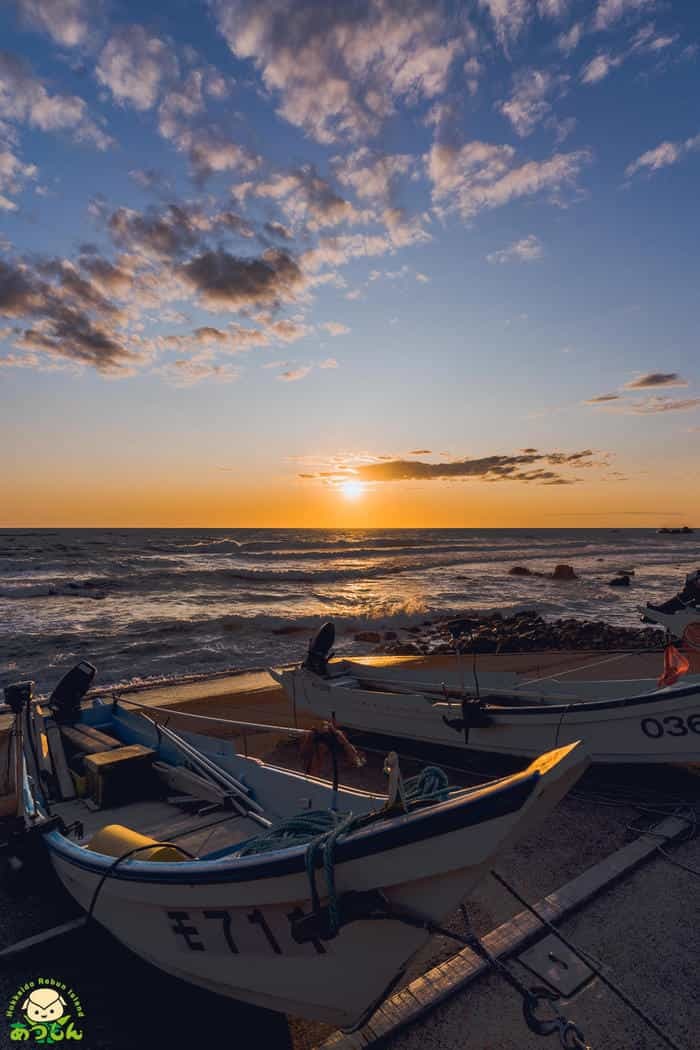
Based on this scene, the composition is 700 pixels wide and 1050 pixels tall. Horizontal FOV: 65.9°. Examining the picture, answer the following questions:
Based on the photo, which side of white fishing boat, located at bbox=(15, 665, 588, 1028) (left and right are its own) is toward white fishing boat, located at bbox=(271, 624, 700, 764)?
left

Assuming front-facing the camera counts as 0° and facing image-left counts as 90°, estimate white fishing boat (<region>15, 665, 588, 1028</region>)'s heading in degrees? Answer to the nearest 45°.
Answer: approximately 315°

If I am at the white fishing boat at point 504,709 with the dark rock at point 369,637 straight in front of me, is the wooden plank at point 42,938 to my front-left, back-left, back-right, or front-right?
back-left

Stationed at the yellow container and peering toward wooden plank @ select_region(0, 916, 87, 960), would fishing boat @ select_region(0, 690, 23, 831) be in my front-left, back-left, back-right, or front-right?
front-right

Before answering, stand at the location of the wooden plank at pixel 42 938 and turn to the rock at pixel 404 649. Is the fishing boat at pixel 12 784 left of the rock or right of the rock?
left

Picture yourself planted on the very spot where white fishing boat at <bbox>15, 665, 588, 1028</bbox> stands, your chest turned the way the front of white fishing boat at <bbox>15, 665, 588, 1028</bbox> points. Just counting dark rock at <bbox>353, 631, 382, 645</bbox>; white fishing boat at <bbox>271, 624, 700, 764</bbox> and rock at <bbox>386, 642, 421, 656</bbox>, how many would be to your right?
0

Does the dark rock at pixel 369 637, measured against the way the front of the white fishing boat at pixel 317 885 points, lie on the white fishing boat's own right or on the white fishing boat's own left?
on the white fishing boat's own left

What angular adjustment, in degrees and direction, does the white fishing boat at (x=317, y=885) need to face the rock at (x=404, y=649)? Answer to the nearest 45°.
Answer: approximately 135° to its left

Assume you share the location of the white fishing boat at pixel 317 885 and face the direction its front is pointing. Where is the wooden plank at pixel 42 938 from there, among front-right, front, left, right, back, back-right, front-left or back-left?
back

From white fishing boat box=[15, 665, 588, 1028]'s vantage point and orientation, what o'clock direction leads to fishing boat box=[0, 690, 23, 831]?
The fishing boat is roughly at 6 o'clock from the white fishing boat.
